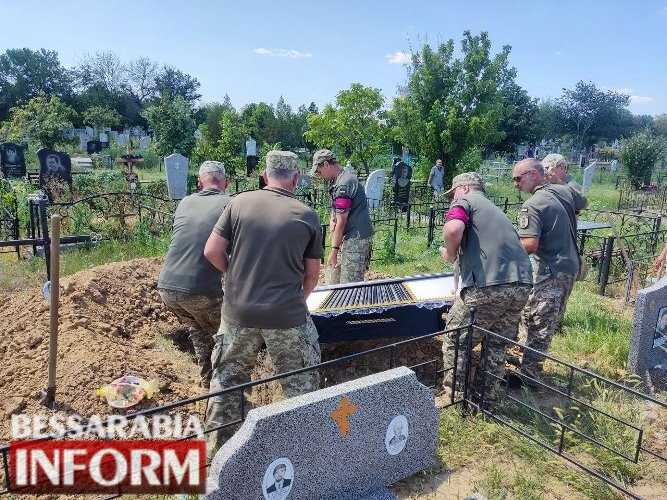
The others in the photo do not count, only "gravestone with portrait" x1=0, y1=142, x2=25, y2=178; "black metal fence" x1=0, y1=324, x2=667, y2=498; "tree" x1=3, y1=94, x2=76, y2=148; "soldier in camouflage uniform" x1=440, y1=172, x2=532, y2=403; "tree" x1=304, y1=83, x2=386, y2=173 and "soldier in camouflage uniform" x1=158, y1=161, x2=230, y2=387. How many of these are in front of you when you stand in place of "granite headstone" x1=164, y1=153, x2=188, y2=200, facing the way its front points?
3

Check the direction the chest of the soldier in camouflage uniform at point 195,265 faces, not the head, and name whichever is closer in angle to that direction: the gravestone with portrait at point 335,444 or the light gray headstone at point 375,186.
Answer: the light gray headstone

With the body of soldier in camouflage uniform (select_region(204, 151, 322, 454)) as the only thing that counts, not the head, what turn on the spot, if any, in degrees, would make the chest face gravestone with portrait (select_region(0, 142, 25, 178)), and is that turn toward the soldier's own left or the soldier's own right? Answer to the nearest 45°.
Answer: approximately 45° to the soldier's own left

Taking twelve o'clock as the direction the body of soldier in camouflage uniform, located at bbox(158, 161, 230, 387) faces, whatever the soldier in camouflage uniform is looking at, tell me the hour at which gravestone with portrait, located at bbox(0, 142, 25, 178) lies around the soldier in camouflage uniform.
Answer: The gravestone with portrait is roughly at 10 o'clock from the soldier in camouflage uniform.

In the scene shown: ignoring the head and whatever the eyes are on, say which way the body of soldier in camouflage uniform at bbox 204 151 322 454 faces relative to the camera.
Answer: away from the camera

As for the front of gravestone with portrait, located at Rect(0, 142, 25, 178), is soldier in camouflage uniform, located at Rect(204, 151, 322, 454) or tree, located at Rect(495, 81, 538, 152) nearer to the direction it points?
the soldier in camouflage uniform

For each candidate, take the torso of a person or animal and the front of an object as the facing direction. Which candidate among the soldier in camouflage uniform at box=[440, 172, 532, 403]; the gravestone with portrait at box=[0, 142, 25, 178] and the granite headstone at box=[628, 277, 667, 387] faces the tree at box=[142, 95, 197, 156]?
the soldier in camouflage uniform

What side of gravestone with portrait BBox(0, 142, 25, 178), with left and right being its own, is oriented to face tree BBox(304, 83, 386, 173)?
left

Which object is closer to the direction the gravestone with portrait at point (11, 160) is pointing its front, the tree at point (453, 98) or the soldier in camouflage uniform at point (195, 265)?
the soldier in camouflage uniform
